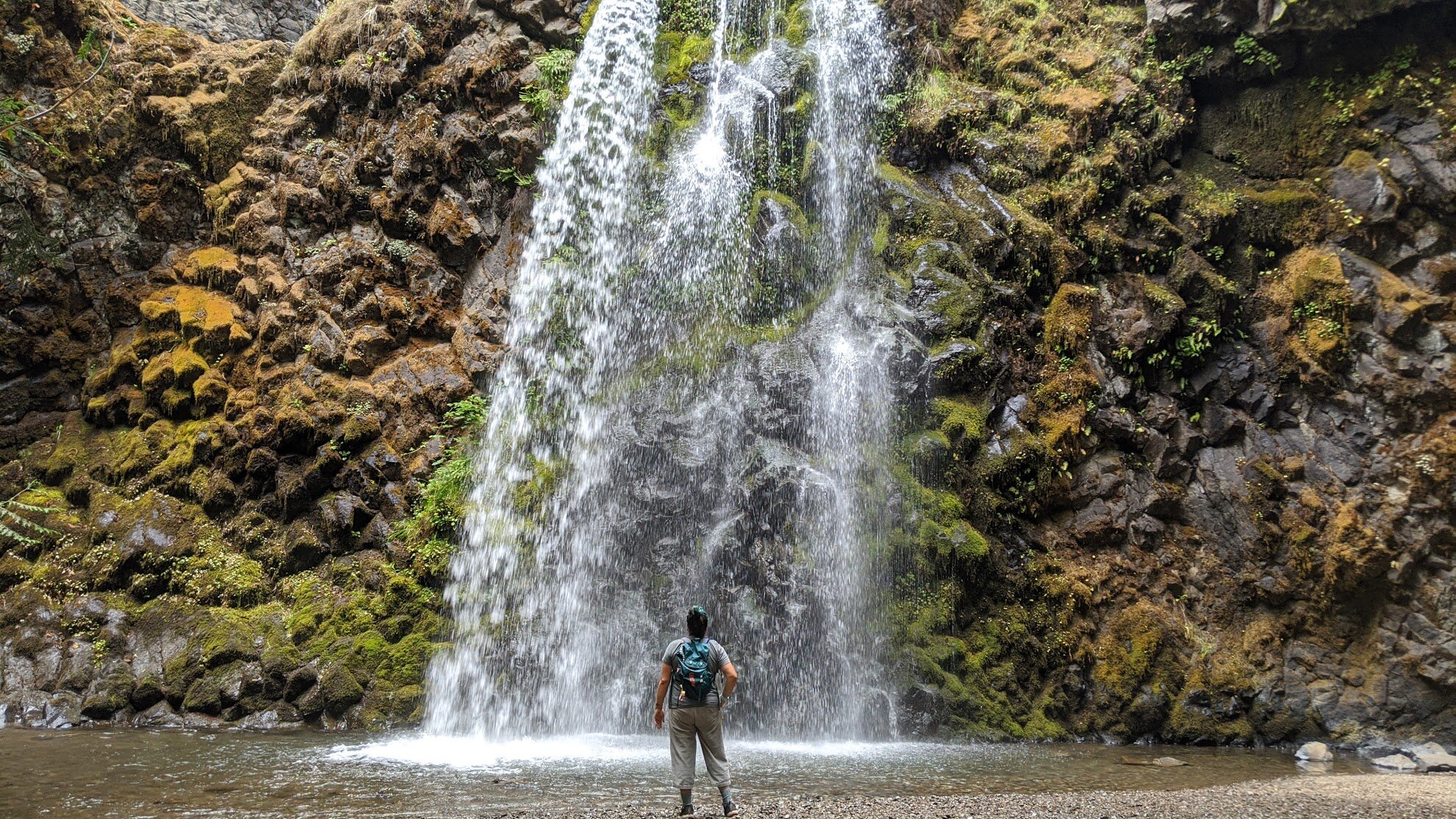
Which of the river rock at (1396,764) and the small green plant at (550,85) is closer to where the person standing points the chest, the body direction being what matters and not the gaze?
the small green plant

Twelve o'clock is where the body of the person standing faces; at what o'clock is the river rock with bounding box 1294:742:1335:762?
The river rock is roughly at 2 o'clock from the person standing.

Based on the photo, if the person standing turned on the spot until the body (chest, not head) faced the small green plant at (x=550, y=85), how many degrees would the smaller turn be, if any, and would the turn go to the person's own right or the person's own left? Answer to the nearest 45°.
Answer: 0° — they already face it

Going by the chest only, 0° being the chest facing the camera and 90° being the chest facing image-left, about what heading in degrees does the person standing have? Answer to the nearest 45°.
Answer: approximately 180°

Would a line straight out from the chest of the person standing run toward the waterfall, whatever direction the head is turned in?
yes

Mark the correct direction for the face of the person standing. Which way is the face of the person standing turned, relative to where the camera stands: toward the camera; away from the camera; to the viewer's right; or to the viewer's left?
away from the camera
